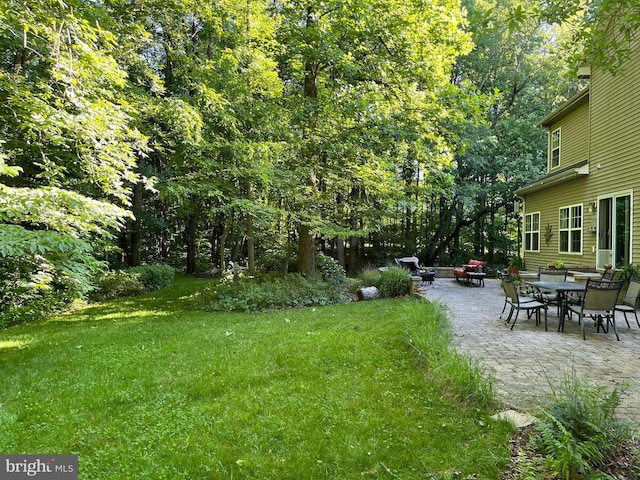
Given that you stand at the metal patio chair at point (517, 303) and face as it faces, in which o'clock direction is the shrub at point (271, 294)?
The shrub is roughly at 6 o'clock from the metal patio chair.

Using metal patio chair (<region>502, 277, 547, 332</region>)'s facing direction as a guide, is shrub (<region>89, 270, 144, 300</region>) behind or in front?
behind

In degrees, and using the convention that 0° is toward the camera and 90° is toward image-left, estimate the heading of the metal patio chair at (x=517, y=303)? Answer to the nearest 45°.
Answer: approximately 270°

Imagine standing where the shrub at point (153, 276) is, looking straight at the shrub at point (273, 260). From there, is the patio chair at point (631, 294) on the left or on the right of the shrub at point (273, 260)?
right

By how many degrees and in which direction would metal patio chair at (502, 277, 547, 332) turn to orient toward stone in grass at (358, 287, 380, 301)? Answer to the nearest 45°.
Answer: approximately 135° to its left

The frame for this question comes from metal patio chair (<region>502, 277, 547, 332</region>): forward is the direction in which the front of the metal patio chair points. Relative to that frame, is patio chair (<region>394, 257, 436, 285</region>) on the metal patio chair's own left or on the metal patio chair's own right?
on the metal patio chair's own left

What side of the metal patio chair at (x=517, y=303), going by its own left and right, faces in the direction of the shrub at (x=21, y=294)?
back
